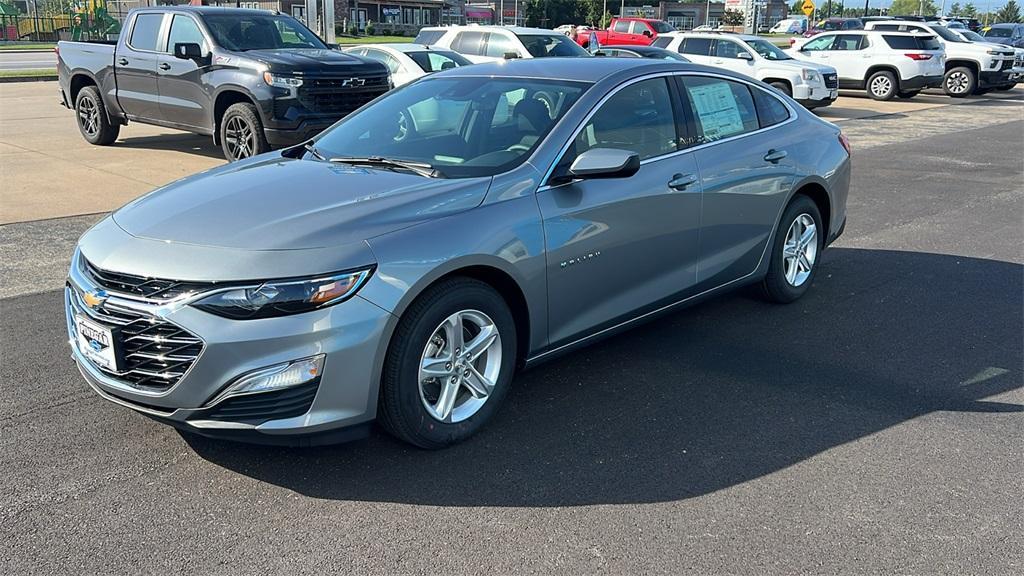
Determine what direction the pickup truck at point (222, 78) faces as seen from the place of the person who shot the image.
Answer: facing the viewer and to the right of the viewer

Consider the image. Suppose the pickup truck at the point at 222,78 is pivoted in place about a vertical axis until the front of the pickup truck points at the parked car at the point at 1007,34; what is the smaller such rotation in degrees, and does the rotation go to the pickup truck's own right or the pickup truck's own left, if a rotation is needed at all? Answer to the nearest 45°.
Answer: approximately 90° to the pickup truck's own left

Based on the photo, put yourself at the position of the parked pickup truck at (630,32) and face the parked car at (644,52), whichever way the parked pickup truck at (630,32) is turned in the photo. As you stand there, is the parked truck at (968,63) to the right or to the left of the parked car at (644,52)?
left

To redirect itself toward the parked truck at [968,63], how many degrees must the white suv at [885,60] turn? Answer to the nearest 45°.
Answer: approximately 90° to its right

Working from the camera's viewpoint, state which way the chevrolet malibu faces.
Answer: facing the viewer and to the left of the viewer

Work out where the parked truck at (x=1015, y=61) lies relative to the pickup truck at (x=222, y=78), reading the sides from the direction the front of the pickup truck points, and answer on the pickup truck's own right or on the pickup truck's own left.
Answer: on the pickup truck's own left

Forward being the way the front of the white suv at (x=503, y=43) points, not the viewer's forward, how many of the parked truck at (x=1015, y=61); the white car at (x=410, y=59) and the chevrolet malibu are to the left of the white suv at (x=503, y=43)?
1

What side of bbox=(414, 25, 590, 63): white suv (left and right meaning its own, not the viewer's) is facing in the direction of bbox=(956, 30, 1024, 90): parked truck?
left

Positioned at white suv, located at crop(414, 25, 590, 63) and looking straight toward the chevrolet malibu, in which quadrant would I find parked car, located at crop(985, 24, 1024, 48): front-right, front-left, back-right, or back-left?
back-left

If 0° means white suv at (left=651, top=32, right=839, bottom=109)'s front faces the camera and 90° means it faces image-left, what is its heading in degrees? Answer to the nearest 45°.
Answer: approximately 315°

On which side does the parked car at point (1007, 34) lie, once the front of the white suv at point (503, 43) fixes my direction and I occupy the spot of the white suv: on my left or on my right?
on my left
